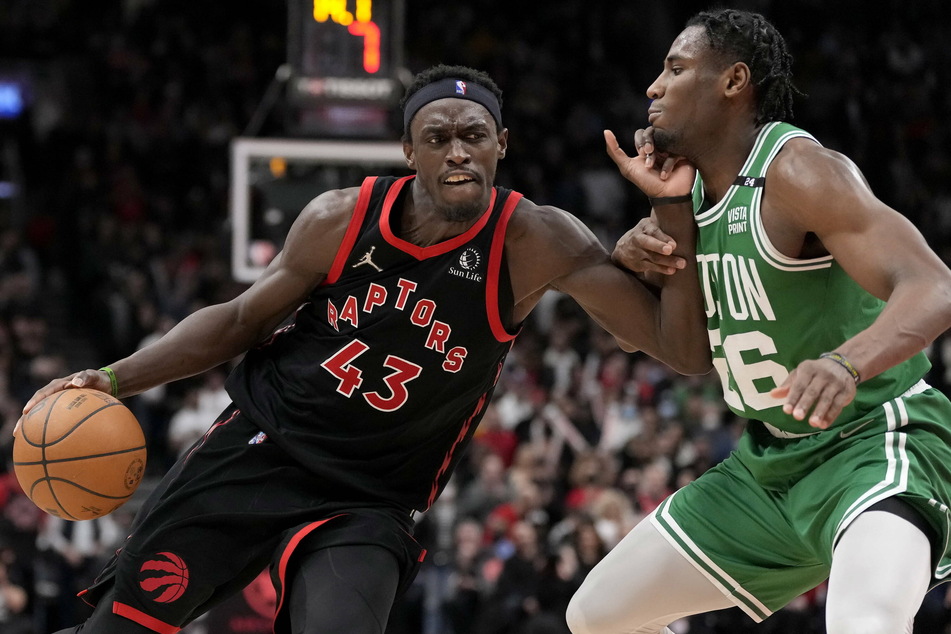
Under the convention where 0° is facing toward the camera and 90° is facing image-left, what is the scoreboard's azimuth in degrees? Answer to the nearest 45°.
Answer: approximately 0°

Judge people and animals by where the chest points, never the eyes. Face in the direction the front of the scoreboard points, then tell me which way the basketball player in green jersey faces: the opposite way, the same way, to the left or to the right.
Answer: to the right

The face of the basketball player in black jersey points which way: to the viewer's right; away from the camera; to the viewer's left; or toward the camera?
toward the camera

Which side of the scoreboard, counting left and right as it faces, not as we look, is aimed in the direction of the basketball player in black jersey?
front

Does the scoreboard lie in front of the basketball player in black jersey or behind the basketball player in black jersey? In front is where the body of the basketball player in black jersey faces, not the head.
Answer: behind

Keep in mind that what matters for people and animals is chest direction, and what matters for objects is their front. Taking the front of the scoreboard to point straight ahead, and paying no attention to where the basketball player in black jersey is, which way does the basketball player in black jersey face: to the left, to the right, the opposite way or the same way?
the same way

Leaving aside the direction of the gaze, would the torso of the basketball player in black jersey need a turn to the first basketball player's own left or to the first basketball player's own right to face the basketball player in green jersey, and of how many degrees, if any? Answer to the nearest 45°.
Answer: approximately 90° to the first basketball player's own left

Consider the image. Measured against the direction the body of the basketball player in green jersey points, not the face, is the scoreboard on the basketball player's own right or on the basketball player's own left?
on the basketball player's own right

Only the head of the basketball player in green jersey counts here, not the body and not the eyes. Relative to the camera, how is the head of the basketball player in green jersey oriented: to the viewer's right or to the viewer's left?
to the viewer's left

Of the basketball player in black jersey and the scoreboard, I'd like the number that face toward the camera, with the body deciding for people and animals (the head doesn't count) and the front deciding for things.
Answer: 2

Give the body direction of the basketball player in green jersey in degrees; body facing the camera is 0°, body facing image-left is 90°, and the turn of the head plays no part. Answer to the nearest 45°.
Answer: approximately 45°

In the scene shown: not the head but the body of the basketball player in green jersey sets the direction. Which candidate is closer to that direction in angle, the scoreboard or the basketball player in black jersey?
the basketball player in black jersey

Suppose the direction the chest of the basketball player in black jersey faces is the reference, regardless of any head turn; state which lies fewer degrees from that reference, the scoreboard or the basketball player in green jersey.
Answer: the basketball player in green jersey

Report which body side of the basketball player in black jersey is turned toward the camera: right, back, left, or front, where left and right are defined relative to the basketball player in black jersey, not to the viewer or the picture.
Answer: front
